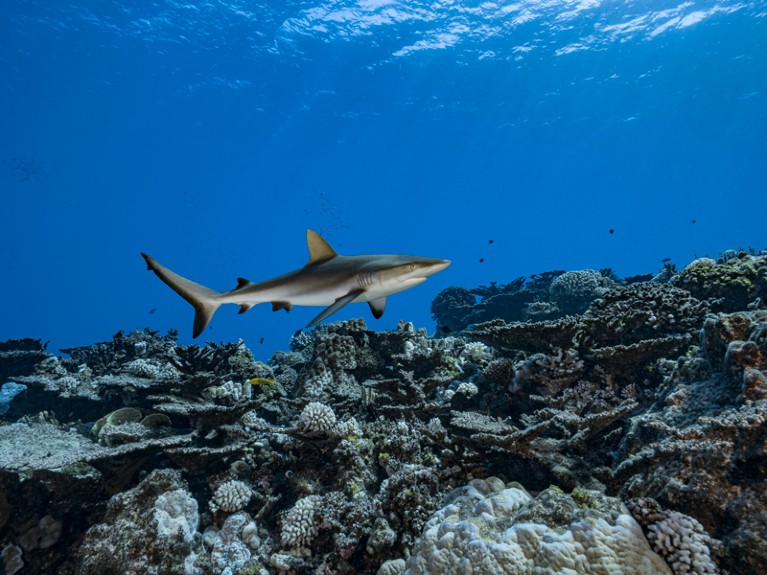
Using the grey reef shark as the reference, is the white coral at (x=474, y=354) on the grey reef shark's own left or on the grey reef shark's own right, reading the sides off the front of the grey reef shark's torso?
on the grey reef shark's own left

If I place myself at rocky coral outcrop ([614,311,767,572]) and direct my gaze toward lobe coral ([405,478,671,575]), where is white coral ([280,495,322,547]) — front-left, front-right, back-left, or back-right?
front-right

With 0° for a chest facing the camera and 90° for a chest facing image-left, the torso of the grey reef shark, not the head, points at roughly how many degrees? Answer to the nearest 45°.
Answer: approximately 270°
